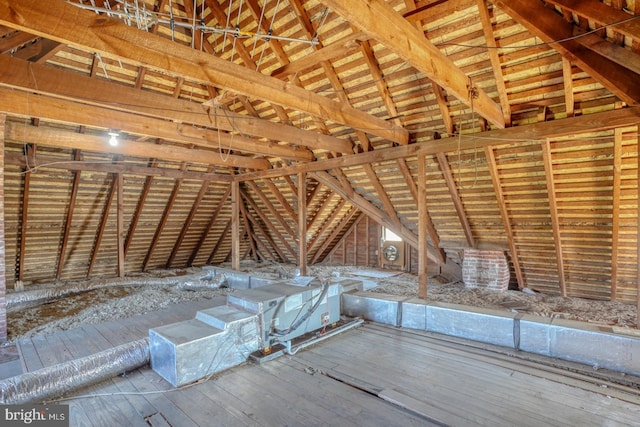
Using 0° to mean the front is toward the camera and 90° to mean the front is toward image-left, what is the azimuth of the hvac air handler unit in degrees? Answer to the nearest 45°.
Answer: approximately 315°

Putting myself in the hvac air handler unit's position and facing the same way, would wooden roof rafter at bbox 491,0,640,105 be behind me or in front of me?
in front

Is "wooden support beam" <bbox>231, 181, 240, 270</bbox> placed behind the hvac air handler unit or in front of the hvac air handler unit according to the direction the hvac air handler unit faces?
behind

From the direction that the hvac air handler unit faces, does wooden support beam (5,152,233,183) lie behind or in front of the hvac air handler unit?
behind

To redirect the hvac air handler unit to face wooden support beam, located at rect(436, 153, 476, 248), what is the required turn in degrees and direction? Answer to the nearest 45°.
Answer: approximately 90° to its left

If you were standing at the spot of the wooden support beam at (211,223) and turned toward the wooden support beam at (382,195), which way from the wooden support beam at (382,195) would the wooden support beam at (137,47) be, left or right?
right

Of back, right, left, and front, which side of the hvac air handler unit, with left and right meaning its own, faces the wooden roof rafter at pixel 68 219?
back

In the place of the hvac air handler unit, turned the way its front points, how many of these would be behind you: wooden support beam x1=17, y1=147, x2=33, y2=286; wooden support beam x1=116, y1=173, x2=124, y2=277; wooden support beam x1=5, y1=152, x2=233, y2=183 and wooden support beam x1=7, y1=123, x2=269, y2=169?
4

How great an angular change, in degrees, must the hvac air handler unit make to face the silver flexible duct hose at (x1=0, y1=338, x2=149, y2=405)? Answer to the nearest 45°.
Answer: approximately 135° to its right

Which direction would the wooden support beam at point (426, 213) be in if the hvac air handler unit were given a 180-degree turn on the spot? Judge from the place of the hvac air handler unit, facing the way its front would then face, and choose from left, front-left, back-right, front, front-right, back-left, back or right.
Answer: right

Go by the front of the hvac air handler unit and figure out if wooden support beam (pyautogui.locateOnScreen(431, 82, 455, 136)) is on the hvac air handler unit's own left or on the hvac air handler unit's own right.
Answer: on the hvac air handler unit's own left
